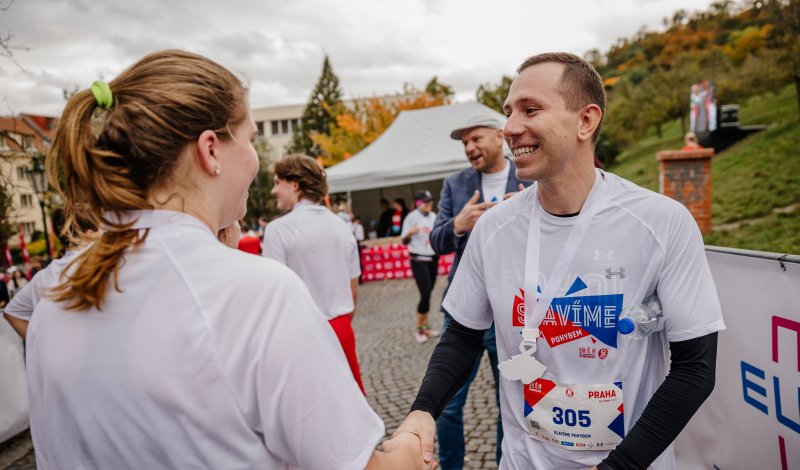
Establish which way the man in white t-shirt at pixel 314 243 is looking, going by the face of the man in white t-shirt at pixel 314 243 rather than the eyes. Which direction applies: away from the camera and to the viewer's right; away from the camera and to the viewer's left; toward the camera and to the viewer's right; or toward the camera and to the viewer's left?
away from the camera and to the viewer's left

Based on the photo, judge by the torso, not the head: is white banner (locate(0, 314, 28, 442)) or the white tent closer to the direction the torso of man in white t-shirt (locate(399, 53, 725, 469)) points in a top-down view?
the white banner

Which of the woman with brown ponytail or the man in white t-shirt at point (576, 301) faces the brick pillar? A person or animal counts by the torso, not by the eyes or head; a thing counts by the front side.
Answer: the woman with brown ponytail

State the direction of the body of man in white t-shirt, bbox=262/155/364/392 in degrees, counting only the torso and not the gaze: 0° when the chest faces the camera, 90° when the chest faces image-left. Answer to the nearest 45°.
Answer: approximately 135°

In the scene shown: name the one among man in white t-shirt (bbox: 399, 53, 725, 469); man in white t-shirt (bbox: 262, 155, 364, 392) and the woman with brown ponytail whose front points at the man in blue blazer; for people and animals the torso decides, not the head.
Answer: the woman with brown ponytail

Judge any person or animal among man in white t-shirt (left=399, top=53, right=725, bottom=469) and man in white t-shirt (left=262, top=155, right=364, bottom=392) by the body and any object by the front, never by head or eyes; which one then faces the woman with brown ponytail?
man in white t-shirt (left=399, top=53, right=725, bottom=469)

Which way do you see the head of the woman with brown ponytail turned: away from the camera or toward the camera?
away from the camera

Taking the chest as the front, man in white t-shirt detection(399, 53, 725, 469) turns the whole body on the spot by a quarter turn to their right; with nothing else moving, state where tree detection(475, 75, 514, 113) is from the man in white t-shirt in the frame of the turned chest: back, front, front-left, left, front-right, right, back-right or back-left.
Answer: front-right

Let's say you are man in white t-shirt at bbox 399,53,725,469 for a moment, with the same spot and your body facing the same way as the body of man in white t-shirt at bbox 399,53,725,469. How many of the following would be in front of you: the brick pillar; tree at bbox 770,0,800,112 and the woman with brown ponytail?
1

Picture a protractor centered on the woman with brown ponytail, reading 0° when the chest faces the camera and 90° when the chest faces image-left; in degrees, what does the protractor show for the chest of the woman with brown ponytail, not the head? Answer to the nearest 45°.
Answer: approximately 225°

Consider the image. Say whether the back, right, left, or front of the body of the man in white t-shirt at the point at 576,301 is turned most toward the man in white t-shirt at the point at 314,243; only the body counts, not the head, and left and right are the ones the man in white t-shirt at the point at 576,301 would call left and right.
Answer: right

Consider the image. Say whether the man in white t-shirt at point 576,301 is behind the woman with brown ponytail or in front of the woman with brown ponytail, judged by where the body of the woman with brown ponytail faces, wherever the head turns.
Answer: in front

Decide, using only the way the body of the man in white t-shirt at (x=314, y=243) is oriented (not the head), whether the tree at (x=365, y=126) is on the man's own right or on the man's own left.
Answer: on the man's own right

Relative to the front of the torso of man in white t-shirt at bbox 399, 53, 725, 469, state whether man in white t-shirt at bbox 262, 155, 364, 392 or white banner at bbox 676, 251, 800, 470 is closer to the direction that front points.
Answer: the man in white t-shirt

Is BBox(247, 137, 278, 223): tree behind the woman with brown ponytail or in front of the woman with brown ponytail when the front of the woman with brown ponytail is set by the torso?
in front

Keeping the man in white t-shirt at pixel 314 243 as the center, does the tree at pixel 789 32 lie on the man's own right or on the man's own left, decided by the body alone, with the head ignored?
on the man's own right
